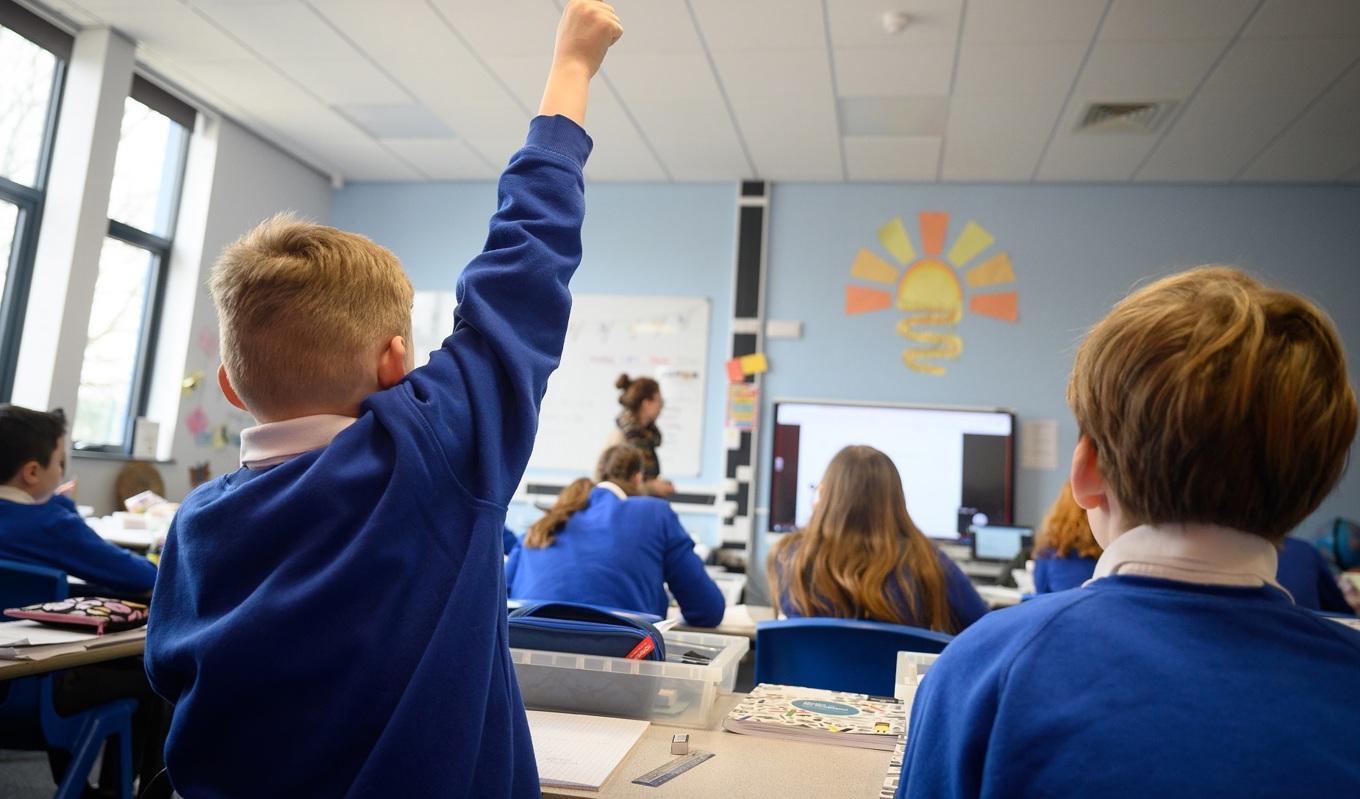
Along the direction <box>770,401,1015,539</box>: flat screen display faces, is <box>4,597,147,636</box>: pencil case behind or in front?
in front

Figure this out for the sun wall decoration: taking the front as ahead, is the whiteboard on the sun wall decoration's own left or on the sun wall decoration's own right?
on the sun wall decoration's own right

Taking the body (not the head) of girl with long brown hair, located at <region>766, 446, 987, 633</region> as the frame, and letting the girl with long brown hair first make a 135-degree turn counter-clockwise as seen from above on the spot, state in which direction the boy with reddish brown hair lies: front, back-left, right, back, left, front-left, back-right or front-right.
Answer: front-left

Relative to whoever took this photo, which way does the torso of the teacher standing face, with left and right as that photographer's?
facing to the right of the viewer

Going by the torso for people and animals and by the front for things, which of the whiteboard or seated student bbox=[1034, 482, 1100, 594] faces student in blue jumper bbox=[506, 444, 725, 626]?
the whiteboard

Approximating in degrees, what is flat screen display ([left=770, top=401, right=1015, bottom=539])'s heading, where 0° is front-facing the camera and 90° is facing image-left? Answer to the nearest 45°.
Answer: approximately 0°

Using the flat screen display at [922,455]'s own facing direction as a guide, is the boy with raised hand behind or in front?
in front

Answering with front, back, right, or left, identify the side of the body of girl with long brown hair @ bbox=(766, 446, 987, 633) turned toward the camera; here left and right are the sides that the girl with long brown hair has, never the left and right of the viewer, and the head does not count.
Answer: back

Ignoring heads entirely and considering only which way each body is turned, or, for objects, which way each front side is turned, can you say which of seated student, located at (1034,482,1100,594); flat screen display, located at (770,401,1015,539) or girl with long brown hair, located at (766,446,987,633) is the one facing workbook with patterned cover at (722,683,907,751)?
the flat screen display

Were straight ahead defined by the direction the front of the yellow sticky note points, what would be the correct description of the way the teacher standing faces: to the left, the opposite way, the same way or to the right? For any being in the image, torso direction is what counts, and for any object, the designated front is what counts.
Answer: to the left

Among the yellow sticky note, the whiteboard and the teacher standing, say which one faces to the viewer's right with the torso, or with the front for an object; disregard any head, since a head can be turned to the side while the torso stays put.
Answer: the teacher standing

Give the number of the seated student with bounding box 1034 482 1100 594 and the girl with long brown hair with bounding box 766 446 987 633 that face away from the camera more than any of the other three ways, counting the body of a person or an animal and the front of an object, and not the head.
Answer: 2

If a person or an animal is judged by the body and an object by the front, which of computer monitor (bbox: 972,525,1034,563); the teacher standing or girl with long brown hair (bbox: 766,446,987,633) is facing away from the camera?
the girl with long brown hair

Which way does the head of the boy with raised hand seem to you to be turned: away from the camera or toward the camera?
away from the camera

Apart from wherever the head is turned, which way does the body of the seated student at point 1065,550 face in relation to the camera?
away from the camera
